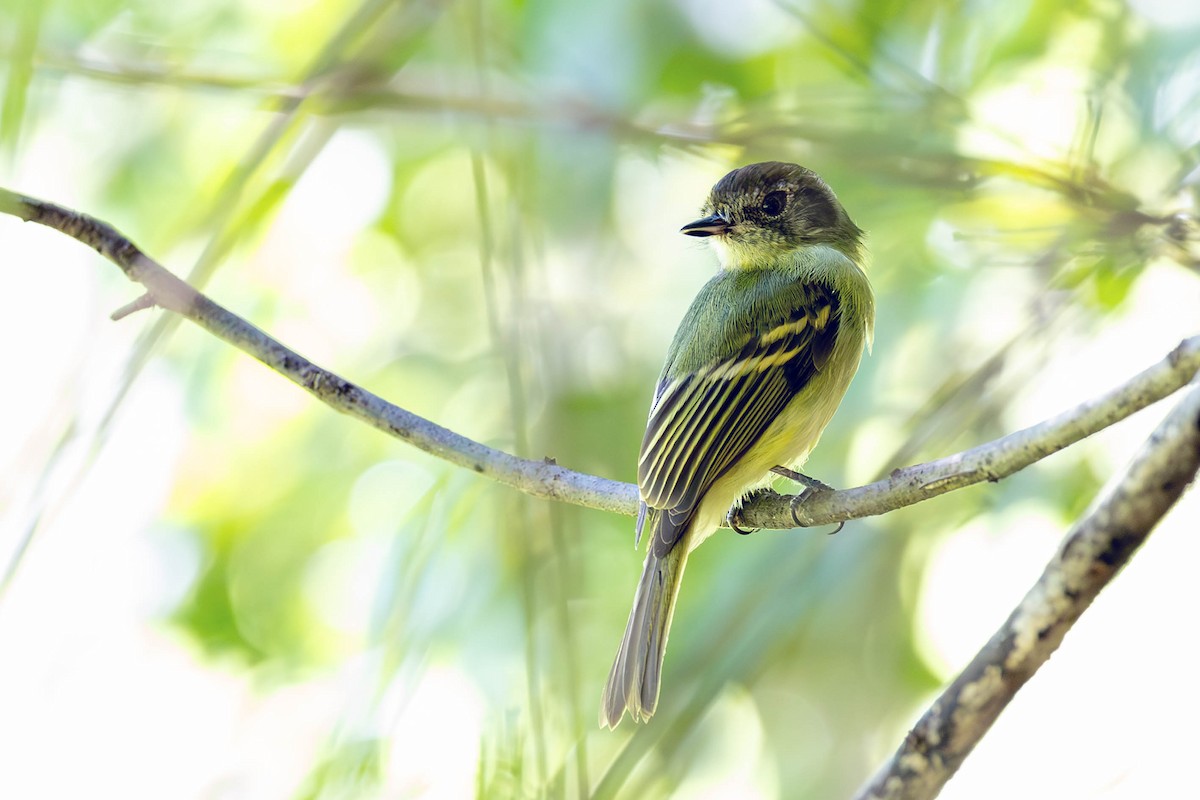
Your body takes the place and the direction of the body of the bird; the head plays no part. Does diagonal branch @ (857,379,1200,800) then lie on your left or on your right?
on your right

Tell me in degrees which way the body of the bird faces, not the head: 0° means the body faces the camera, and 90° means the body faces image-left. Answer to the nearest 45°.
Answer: approximately 225°
